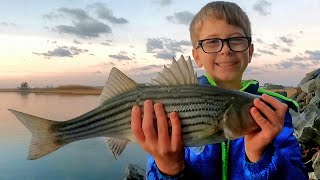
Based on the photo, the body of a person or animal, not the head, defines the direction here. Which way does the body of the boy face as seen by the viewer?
toward the camera
